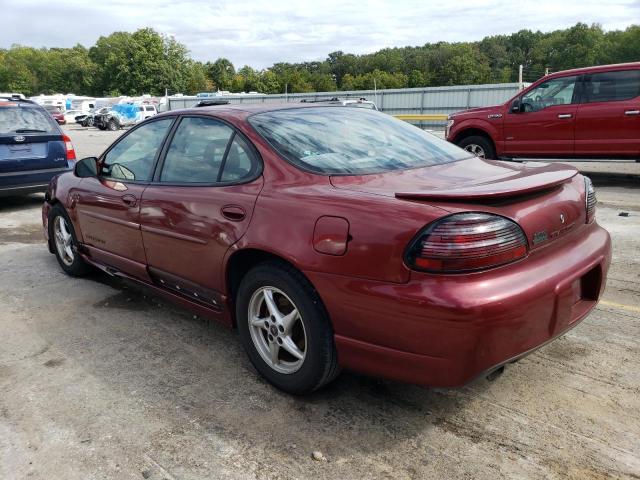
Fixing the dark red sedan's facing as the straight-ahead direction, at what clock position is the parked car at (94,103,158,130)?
The parked car is roughly at 1 o'clock from the dark red sedan.

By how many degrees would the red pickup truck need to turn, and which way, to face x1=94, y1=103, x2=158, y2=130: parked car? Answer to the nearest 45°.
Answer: approximately 45° to its right

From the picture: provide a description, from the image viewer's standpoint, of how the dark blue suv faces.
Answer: facing away from the viewer

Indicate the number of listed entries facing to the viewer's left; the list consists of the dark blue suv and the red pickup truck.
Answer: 1

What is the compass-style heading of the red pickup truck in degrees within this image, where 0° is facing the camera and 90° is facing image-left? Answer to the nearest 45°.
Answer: approximately 90°

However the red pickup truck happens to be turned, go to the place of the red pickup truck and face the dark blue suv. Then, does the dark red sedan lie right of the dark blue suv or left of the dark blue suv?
left

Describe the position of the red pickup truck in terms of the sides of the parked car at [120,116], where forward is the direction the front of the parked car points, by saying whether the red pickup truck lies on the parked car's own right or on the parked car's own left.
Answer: on the parked car's own left

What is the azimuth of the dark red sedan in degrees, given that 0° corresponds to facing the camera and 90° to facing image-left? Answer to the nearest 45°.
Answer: approximately 135°

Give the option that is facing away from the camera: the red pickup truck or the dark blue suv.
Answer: the dark blue suv
